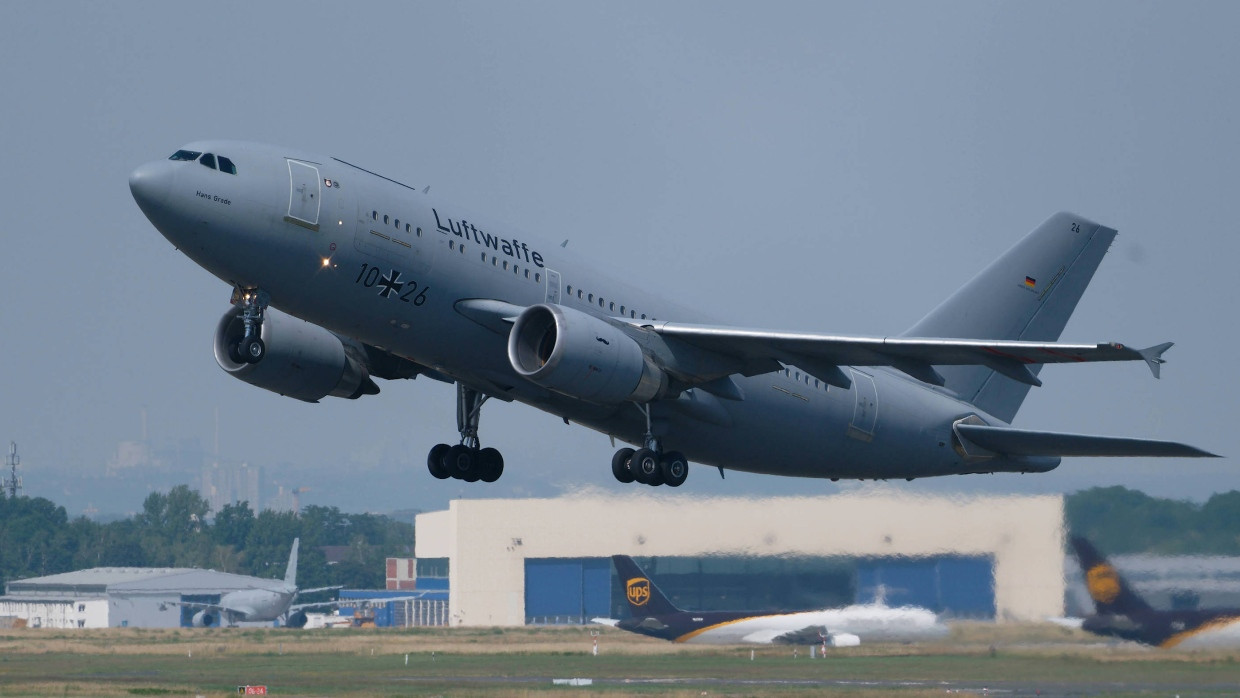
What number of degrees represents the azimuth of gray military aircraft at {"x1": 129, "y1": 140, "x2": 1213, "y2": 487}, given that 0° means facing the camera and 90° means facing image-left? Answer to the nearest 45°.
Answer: approximately 45°

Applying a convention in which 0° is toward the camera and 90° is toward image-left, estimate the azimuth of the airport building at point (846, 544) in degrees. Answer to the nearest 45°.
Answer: approximately 0°

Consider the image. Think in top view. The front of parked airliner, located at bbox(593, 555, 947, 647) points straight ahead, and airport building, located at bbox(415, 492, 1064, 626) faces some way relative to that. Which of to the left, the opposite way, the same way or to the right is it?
to the right

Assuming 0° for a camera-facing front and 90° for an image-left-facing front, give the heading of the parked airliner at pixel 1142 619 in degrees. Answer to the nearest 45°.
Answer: approximately 270°

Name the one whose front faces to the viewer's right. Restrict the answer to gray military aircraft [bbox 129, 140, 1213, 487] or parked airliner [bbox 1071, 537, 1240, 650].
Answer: the parked airliner

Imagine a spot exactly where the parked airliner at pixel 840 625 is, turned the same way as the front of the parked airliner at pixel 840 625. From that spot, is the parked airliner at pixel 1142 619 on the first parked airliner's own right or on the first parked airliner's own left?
on the first parked airliner's own right

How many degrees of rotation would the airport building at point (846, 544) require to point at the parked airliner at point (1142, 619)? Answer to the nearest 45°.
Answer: approximately 45° to its left

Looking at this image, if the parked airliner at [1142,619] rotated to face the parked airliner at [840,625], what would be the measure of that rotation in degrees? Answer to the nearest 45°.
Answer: approximately 135° to its left

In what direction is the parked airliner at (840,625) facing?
to the viewer's right

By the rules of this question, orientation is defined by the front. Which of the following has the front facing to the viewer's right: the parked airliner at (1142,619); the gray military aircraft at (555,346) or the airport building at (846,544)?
the parked airliner

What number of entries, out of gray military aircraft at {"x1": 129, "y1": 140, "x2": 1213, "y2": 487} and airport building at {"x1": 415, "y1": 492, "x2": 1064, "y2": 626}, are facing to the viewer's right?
0

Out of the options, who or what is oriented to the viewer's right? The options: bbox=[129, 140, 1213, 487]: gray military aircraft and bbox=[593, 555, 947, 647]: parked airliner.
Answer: the parked airliner
